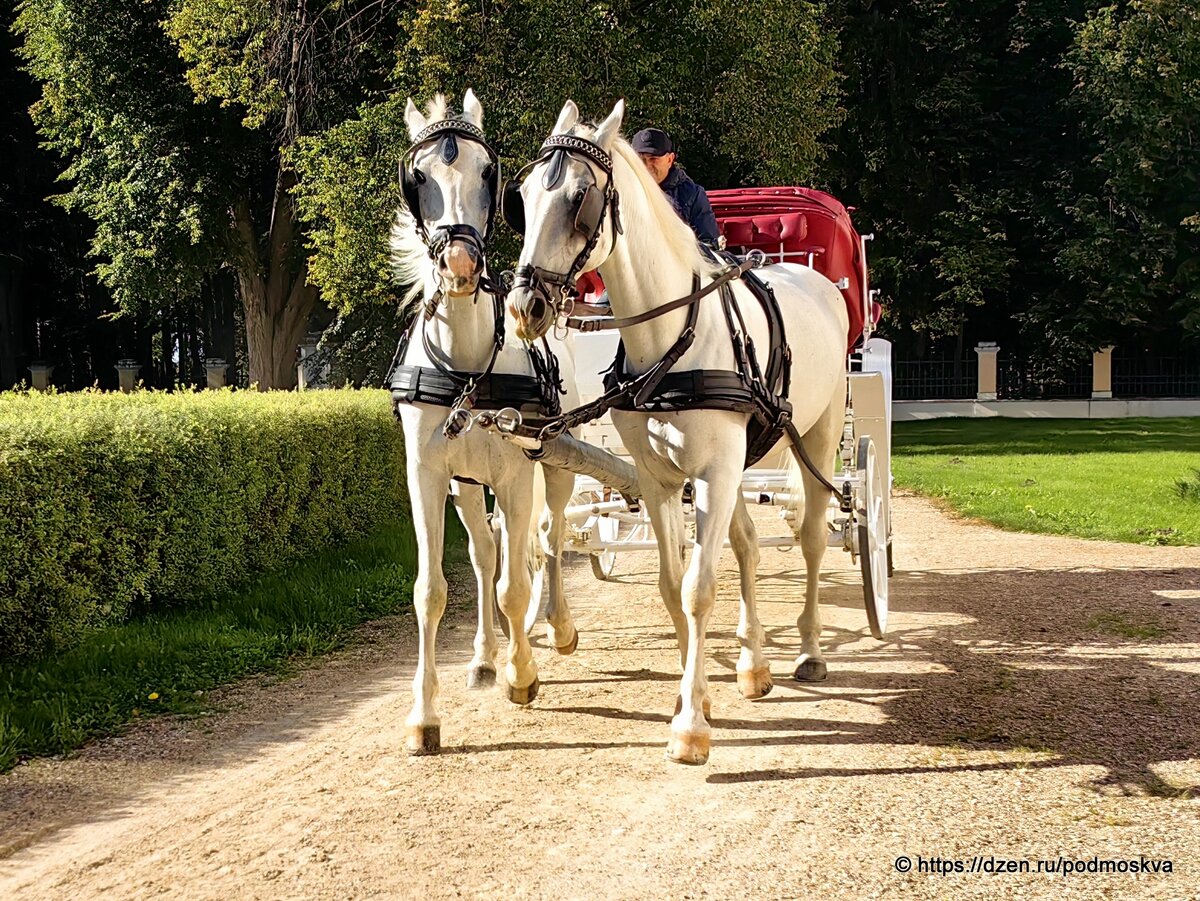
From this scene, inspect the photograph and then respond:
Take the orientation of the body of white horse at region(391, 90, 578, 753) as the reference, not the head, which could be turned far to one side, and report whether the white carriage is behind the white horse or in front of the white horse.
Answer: behind

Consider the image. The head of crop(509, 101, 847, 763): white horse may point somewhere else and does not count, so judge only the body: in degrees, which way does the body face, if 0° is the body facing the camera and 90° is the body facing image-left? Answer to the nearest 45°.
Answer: approximately 45°

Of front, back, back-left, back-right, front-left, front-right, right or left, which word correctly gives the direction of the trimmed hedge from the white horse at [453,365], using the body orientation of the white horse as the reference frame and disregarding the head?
back-right

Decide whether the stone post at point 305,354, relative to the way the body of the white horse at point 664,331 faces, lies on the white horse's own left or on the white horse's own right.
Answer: on the white horse's own right

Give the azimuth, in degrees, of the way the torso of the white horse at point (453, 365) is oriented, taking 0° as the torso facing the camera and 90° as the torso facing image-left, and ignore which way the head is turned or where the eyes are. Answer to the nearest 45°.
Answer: approximately 0°

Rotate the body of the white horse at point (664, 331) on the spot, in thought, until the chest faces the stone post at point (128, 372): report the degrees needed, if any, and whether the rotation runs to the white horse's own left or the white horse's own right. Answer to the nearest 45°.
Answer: approximately 90° to the white horse's own right

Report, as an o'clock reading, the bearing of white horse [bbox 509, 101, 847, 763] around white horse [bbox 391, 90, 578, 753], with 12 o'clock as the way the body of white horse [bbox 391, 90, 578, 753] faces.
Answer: white horse [bbox 509, 101, 847, 763] is roughly at 10 o'clock from white horse [bbox 391, 90, 578, 753].

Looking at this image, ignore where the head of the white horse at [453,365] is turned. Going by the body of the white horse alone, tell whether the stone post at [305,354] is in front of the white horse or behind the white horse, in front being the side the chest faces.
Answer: behind

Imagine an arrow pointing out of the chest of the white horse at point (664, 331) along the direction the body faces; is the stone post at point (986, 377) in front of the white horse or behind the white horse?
behind

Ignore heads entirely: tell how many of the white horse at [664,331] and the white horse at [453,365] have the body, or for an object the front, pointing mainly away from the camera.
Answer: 0

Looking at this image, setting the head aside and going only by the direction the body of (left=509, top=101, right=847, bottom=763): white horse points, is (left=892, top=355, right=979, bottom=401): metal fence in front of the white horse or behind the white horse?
behind

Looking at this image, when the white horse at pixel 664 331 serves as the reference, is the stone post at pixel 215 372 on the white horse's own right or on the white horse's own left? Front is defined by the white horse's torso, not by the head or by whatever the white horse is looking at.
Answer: on the white horse's own right
